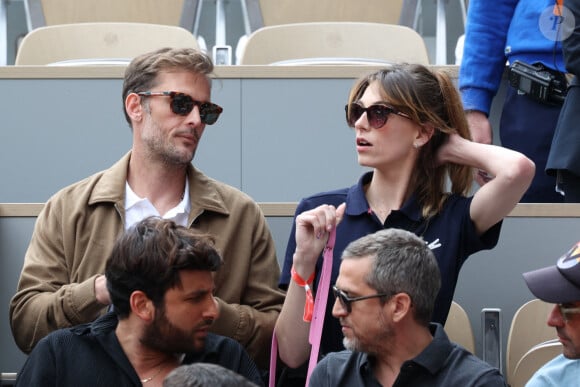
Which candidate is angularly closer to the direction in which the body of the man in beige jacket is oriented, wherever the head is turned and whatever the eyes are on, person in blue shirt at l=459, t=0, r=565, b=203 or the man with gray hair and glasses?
the man with gray hair and glasses

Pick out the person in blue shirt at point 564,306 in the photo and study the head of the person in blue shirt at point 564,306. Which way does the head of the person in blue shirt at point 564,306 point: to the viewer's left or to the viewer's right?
to the viewer's left

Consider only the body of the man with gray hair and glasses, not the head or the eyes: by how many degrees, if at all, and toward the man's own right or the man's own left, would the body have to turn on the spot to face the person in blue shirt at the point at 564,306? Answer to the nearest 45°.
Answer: approximately 135° to the man's own left

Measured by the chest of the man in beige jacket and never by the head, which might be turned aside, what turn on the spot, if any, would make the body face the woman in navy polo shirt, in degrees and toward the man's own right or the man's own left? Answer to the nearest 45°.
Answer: approximately 90° to the man's own left
